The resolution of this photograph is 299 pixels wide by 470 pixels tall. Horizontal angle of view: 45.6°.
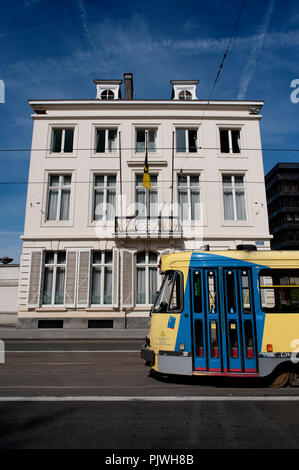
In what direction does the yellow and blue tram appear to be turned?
to the viewer's left

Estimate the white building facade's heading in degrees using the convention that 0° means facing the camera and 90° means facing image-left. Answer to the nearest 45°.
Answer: approximately 0°
